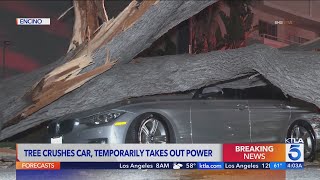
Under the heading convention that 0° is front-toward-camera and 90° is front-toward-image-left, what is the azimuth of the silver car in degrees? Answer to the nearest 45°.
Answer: approximately 45°

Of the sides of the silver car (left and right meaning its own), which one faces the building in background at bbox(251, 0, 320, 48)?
back
